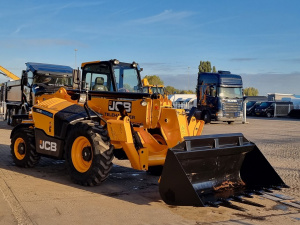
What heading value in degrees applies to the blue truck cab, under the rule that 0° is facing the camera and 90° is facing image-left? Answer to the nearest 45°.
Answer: approximately 315°

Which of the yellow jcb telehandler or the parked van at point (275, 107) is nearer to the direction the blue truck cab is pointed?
the yellow jcb telehandler

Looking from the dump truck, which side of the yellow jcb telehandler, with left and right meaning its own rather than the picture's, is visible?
back

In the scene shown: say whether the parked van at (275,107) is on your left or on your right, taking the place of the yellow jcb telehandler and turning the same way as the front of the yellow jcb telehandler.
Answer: on your left

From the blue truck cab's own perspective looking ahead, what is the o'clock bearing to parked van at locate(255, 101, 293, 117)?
The parked van is roughly at 8 o'clock from the blue truck cab.

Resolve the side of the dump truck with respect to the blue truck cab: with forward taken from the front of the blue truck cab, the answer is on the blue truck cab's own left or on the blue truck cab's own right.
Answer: on the blue truck cab's own right

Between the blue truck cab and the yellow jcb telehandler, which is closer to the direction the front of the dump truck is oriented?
the yellow jcb telehandler
